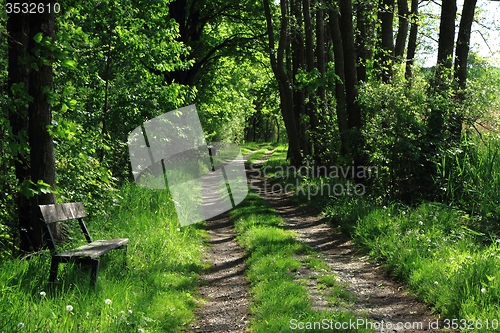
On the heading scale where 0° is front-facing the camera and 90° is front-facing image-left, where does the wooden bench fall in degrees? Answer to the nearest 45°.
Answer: approximately 315°
